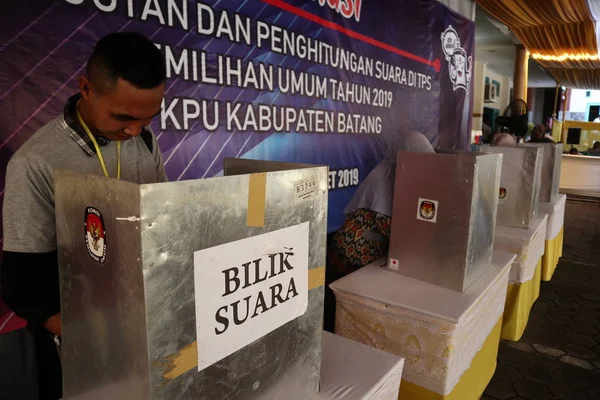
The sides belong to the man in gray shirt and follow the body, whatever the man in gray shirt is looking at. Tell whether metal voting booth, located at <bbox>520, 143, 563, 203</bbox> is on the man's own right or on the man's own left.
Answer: on the man's own left

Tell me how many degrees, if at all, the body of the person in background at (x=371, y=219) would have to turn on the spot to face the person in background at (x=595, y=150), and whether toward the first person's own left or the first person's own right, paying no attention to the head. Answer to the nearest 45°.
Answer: approximately 45° to the first person's own left

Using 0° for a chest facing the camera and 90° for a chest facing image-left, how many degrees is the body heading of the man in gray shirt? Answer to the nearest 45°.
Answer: approximately 315°
